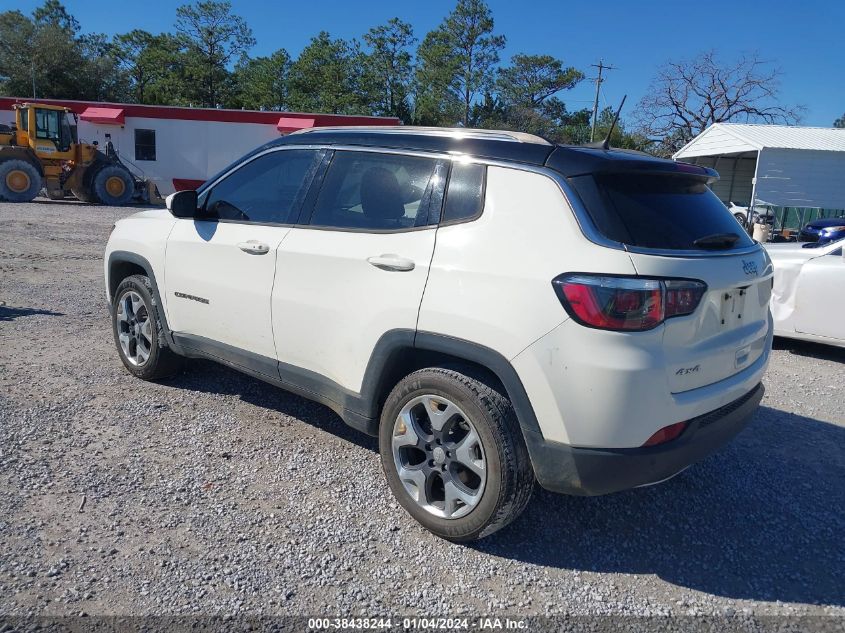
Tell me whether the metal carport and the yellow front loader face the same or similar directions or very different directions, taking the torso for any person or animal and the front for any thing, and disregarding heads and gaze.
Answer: very different directions

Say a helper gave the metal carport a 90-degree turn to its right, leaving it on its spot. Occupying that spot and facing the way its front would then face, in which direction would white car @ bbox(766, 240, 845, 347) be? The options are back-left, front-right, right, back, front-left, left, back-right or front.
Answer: back-left

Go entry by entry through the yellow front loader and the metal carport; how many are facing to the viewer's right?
1

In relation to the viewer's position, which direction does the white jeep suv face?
facing away from the viewer and to the left of the viewer

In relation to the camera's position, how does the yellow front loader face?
facing to the right of the viewer

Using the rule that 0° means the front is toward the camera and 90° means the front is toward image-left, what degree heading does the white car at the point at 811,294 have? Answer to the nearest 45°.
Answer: approximately 90°

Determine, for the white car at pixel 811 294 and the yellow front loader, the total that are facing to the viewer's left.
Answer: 1

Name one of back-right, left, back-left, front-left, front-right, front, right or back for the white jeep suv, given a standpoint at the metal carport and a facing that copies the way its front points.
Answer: front-left

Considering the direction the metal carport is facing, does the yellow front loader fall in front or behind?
in front

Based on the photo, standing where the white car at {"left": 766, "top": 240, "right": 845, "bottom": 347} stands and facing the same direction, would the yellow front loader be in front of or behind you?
in front

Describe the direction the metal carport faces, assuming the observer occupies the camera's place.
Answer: facing the viewer and to the left of the viewer

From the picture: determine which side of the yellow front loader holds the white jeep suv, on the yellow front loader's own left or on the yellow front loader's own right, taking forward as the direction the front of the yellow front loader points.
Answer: on the yellow front loader's own right
